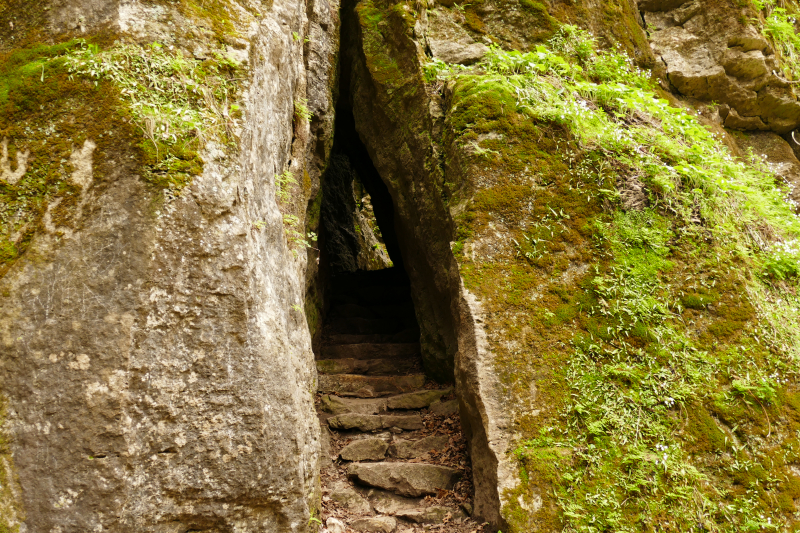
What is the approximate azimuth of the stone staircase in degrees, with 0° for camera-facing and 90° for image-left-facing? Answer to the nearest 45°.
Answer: approximately 0°
